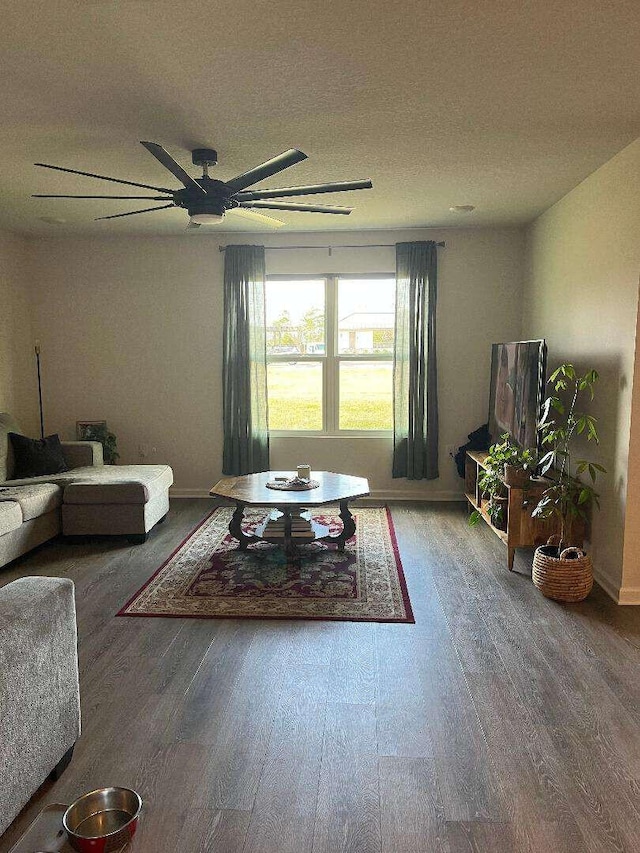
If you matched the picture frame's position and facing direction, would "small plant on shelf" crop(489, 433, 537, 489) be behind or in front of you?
in front

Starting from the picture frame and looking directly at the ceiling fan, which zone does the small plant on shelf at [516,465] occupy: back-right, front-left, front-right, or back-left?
front-left

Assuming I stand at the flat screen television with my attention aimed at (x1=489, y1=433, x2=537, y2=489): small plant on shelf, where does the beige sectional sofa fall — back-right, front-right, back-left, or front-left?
front-right

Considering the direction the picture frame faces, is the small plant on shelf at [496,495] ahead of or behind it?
ahead

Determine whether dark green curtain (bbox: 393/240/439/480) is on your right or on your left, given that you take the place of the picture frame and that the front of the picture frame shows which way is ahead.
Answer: on your left

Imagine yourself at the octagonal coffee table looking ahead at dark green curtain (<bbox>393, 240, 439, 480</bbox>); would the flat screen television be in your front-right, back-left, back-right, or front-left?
front-right

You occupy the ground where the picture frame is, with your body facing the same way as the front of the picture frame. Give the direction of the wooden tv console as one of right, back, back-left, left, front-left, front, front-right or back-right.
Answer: front-left

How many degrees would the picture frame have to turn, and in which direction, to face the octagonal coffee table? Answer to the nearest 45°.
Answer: approximately 45° to its left

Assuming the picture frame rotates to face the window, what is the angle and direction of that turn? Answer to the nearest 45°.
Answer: approximately 90° to its left

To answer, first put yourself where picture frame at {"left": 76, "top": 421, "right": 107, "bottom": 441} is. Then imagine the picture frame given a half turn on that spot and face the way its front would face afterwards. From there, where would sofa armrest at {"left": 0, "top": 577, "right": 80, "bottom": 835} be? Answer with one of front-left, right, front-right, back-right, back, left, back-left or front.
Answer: back

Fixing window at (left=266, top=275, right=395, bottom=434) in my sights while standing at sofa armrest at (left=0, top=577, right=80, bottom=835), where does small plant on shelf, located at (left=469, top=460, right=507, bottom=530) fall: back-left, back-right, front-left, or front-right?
front-right

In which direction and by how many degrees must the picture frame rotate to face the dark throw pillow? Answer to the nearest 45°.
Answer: approximately 45° to its right

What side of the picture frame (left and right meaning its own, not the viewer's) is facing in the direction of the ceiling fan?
front

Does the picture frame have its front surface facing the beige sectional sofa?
yes

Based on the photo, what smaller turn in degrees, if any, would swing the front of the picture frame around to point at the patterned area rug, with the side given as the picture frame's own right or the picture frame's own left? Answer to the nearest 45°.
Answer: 0° — it already faces it

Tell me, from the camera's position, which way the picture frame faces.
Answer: facing the viewer

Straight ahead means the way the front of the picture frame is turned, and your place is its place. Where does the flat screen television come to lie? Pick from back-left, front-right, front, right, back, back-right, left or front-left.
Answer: front-left

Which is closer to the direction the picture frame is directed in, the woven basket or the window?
the woven basket

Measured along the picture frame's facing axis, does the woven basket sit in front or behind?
in front
